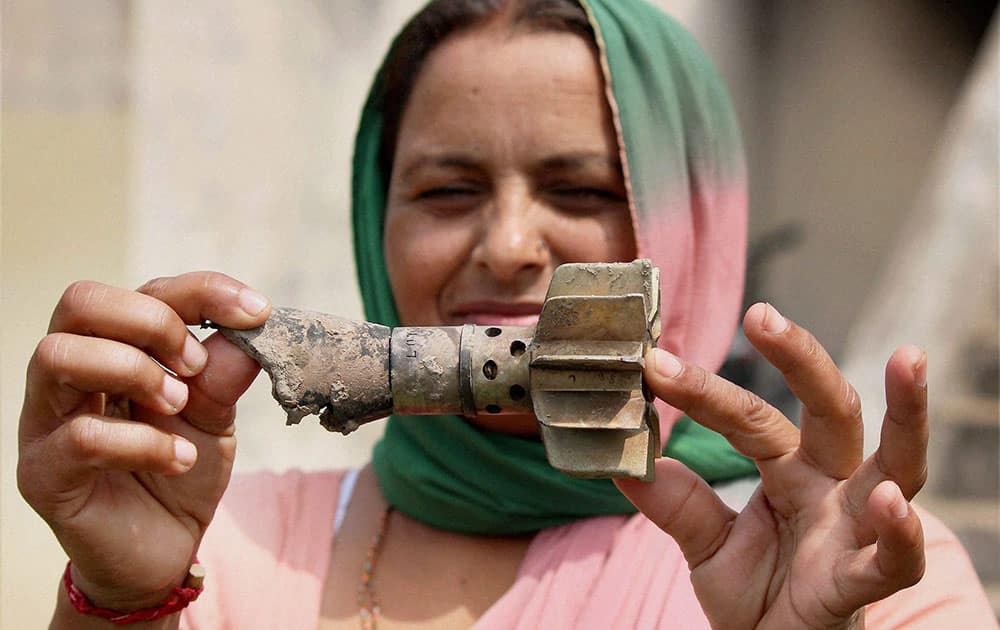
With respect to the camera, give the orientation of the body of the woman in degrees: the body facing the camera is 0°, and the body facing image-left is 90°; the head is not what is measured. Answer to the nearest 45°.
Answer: approximately 0°
